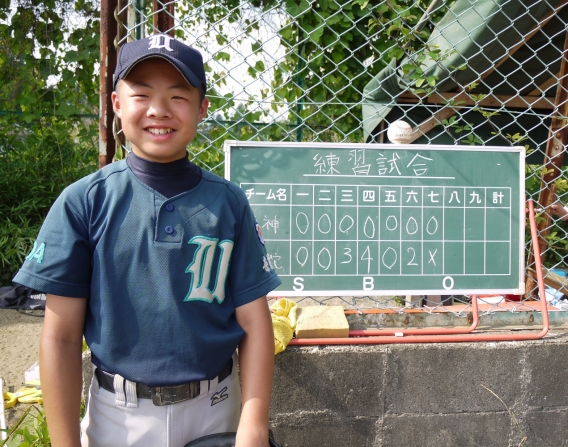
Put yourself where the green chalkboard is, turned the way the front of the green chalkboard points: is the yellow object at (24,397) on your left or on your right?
on your right

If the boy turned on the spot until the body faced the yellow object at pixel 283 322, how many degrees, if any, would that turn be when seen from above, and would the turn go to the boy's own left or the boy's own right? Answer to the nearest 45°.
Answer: approximately 135° to the boy's own left

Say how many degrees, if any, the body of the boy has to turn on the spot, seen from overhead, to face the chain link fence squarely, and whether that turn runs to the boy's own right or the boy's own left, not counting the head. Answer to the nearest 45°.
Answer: approximately 135° to the boy's own left

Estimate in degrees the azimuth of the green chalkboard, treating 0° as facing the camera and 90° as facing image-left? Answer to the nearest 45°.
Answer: approximately 0°

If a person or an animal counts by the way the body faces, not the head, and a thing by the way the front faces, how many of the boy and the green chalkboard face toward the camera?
2

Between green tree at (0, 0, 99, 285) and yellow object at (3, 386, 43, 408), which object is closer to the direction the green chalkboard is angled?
the yellow object
